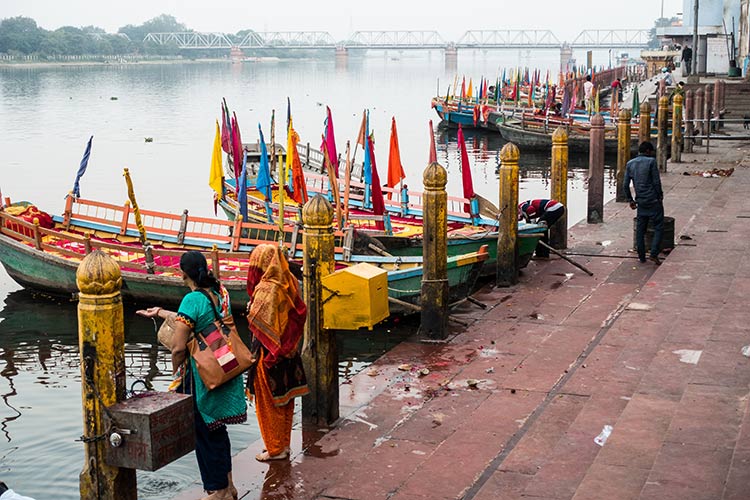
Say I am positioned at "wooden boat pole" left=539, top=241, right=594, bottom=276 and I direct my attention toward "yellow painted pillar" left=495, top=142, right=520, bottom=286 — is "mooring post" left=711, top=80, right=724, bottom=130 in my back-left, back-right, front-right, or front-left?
back-right

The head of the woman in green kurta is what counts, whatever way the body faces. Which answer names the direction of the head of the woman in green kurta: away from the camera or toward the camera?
away from the camera

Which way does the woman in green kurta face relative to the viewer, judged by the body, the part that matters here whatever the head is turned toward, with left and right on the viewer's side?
facing away from the viewer and to the left of the viewer

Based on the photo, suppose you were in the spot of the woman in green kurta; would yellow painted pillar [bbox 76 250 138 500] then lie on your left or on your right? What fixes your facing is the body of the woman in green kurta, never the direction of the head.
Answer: on your left

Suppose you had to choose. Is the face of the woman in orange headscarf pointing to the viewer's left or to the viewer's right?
to the viewer's left

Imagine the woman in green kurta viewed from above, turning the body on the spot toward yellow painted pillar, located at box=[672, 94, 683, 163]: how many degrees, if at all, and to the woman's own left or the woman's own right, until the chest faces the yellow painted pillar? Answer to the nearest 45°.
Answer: approximately 90° to the woman's own right
